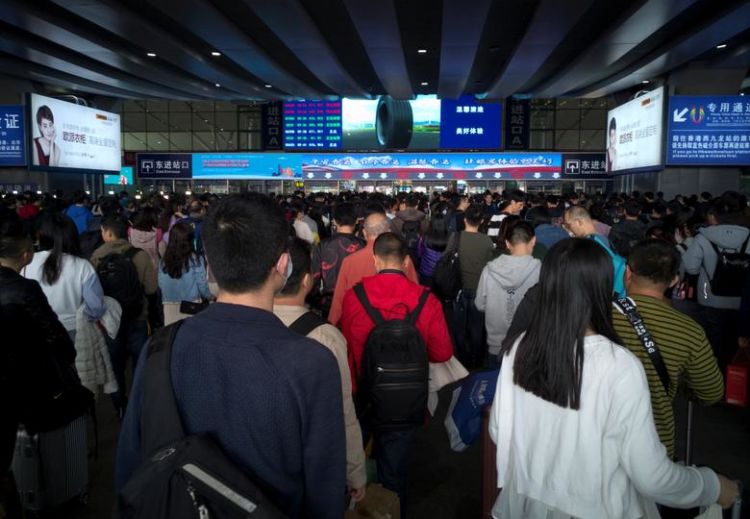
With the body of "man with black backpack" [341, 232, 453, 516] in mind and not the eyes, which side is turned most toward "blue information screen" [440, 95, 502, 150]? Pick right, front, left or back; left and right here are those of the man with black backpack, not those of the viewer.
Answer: front

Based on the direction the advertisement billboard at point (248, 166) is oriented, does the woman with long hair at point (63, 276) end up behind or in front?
in front

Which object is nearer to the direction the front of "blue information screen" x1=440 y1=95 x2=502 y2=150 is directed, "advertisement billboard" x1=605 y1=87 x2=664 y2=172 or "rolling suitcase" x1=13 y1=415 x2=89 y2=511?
the rolling suitcase

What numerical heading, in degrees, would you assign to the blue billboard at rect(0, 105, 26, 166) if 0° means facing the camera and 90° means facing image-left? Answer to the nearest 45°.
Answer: approximately 0°

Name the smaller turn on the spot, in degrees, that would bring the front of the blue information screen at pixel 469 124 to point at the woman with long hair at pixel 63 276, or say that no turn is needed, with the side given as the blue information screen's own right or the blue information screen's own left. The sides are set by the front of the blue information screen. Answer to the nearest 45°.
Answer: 0° — it already faces them

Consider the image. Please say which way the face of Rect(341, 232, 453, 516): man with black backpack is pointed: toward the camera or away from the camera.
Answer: away from the camera

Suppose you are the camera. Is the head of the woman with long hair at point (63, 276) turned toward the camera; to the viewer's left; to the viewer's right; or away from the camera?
away from the camera

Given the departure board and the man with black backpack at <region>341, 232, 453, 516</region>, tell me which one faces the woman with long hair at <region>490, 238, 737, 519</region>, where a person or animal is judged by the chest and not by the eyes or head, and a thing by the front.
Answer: the departure board

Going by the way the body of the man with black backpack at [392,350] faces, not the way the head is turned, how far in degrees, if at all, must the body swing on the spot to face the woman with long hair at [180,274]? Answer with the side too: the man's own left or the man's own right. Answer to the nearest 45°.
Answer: approximately 45° to the man's own left

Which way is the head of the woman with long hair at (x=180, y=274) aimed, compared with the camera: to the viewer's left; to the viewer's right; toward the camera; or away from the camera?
away from the camera

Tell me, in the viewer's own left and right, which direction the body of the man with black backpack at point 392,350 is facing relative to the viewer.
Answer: facing away from the viewer

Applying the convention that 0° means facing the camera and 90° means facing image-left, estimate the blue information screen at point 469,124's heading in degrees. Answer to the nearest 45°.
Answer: approximately 0°

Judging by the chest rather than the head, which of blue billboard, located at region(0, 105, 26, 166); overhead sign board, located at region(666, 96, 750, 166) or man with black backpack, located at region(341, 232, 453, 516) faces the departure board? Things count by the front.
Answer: the man with black backpack

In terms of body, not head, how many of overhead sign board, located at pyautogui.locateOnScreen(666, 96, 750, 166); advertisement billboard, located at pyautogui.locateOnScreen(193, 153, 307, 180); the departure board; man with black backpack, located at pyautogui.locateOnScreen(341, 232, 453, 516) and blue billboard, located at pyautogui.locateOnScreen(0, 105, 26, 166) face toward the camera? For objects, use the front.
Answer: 4

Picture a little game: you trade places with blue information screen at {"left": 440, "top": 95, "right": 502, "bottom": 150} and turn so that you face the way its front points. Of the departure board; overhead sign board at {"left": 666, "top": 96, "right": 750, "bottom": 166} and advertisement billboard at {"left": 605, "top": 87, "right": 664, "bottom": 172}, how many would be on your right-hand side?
1
